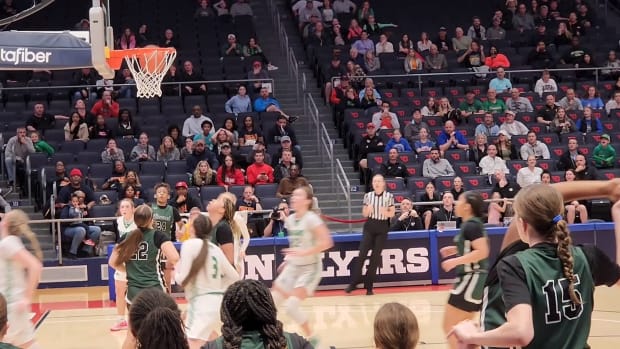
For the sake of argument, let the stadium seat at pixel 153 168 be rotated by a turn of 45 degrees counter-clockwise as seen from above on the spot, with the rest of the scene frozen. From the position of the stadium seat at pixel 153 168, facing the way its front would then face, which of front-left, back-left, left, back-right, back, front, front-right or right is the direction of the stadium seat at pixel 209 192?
front

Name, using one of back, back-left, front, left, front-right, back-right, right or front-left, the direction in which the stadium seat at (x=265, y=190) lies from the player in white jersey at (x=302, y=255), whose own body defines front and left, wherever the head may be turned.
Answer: back-right

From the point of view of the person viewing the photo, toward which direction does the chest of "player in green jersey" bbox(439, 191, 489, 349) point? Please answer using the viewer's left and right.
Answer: facing to the left of the viewer

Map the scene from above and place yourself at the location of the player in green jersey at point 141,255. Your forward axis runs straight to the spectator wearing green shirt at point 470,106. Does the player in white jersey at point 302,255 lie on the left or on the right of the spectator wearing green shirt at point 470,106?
right

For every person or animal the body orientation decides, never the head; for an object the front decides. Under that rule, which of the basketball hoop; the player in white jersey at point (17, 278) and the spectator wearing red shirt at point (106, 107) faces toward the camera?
the spectator wearing red shirt

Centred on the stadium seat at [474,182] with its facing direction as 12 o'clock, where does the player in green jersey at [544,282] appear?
The player in green jersey is roughly at 12 o'clock from the stadium seat.

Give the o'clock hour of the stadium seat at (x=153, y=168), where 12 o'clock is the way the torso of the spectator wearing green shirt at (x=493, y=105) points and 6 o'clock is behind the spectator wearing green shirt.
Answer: The stadium seat is roughly at 2 o'clock from the spectator wearing green shirt.

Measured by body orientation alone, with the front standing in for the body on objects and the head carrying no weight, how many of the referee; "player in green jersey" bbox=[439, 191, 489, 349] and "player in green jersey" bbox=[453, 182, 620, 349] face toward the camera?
1

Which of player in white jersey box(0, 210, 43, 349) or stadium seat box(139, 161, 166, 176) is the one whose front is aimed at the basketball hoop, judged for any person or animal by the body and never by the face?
the stadium seat

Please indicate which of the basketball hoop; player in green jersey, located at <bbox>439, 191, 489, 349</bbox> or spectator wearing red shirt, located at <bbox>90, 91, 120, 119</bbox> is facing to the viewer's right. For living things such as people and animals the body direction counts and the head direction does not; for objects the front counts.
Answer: the basketball hoop
